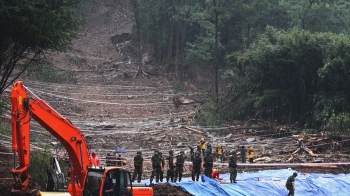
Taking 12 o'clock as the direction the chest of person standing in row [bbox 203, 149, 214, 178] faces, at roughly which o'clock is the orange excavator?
The orange excavator is roughly at 7 o'clock from the person standing in row.

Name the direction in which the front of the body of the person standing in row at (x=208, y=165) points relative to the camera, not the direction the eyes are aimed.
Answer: away from the camera

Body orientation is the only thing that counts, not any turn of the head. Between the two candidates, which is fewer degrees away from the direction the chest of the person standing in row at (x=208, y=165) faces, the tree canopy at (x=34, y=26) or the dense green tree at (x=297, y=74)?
the dense green tree

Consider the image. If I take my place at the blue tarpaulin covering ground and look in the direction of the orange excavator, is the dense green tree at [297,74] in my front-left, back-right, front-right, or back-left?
back-right

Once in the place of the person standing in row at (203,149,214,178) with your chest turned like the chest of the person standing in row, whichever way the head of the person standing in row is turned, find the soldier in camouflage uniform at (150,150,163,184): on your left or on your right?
on your left
